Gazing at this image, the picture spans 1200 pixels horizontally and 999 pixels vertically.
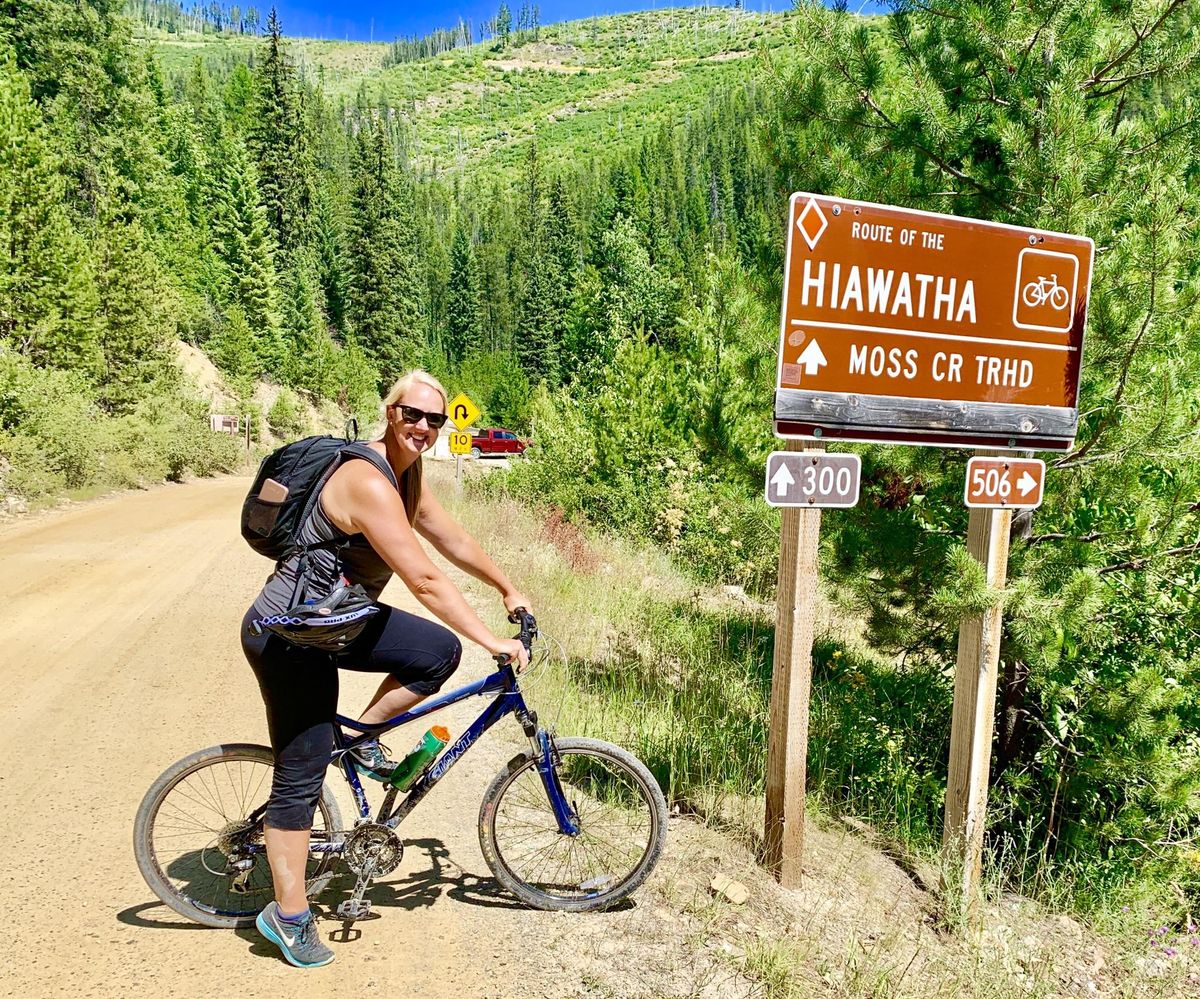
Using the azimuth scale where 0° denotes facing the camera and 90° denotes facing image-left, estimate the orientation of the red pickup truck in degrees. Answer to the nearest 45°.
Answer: approximately 270°

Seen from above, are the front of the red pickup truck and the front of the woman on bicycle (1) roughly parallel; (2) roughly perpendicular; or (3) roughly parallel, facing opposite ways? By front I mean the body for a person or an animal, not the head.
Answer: roughly parallel

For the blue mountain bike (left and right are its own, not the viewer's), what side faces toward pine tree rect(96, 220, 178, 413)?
left

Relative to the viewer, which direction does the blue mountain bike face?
to the viewer's right

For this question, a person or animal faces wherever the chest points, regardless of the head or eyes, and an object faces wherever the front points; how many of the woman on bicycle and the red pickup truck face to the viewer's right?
2

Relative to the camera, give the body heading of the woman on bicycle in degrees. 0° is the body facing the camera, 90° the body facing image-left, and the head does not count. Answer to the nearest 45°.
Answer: approximately 270°

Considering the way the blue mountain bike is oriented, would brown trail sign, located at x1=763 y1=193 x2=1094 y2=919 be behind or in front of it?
in front

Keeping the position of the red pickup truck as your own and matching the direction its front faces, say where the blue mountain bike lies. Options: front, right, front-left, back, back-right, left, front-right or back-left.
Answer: right

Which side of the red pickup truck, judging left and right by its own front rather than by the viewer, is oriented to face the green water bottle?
right

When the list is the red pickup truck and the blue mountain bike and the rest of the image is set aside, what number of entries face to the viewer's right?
2

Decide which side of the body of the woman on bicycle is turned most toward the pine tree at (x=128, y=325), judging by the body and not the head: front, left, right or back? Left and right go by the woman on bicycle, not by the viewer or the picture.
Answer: left

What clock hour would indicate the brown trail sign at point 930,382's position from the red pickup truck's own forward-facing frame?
The brown trail sign is roughly at 3 o'clock from the red pickup truck.
